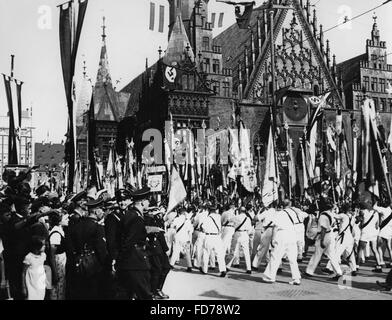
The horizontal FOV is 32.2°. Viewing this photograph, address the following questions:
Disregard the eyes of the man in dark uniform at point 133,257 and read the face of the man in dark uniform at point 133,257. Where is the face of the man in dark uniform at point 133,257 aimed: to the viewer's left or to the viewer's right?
to the viewer's right

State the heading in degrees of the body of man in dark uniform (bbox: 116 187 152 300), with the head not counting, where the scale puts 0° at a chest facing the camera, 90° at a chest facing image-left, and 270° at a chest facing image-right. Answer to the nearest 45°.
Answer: approximately 270°

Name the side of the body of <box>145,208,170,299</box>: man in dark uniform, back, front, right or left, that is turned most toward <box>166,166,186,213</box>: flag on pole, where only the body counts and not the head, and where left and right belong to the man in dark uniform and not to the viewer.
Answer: left

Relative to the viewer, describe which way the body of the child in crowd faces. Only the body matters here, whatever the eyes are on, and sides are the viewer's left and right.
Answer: facing away from the viewer and to the right of the viewer

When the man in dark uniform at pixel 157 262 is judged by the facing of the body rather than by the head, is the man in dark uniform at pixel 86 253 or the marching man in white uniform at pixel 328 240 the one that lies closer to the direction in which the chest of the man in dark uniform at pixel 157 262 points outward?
the marching man in white uniform
